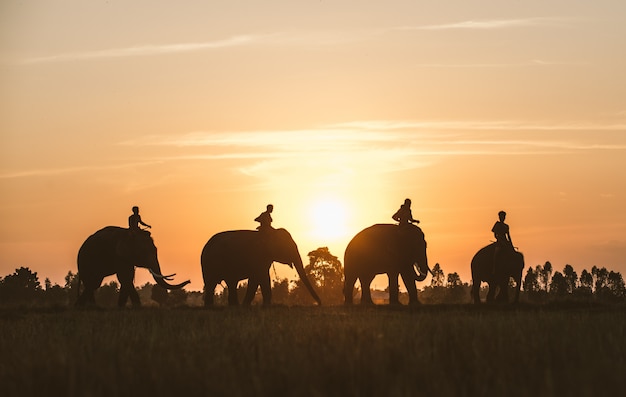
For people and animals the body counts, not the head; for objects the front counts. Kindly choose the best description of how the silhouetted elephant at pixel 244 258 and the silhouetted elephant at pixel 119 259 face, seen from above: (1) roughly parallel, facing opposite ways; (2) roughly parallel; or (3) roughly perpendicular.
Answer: roughly parallel

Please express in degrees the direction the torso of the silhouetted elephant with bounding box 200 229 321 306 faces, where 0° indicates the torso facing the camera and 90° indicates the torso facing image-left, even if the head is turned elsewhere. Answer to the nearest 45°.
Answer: approximately 270°

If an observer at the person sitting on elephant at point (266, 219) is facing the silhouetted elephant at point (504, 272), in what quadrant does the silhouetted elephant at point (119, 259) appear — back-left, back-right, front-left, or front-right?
back-left

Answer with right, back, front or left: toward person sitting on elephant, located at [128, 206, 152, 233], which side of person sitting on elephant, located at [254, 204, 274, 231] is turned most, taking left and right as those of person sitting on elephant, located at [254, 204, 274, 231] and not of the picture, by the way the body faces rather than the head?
back

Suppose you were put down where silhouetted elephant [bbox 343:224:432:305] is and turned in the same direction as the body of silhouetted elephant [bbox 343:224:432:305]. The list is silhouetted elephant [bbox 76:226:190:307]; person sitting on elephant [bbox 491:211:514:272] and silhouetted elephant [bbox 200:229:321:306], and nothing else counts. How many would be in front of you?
1

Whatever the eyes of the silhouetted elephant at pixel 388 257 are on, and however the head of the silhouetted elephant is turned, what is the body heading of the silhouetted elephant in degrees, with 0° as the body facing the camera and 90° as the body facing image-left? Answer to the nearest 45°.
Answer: approximately 270°

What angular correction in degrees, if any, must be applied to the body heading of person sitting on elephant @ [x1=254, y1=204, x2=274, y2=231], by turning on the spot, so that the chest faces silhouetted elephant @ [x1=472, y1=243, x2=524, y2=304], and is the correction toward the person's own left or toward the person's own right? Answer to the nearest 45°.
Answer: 0° — they already face it

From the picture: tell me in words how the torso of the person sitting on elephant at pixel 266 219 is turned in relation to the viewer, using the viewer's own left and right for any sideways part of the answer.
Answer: facing to the right of the viewer

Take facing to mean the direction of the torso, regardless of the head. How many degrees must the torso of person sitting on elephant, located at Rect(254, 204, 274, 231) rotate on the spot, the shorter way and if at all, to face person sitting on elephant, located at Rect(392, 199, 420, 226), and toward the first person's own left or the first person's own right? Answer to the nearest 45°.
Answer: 0° — they already face them

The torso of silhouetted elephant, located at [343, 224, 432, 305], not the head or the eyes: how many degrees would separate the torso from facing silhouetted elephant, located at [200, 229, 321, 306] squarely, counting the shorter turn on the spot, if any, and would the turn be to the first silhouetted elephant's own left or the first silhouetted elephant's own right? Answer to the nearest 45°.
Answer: approximately 180°

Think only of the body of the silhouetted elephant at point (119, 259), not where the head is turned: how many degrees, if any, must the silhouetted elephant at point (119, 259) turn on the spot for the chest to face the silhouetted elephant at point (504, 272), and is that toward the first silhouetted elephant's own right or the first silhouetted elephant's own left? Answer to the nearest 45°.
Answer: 0° — it already faces it

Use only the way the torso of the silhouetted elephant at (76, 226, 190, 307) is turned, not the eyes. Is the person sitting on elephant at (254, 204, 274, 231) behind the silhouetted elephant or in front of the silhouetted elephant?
in front

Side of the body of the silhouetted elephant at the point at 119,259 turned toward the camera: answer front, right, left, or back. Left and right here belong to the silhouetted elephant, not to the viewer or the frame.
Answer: right
